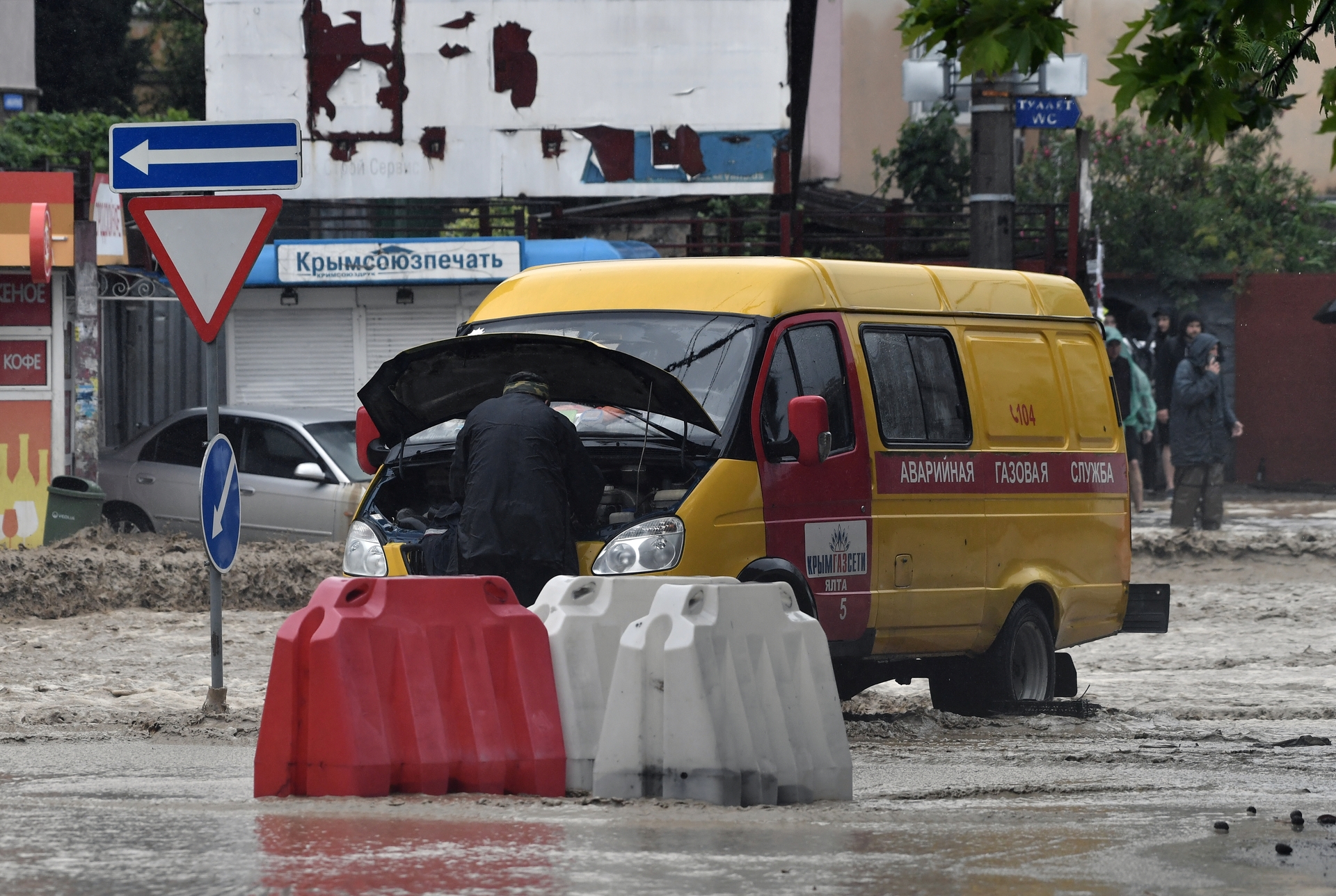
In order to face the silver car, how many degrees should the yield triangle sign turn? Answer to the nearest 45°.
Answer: approximately 180°

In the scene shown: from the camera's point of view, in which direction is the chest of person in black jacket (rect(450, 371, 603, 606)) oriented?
away from the camera

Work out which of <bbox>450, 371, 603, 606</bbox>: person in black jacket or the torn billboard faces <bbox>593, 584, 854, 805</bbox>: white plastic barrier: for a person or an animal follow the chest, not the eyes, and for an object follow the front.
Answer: the torn billboard

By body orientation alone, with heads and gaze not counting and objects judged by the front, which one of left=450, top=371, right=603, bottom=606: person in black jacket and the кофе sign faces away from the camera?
the person in black jacket

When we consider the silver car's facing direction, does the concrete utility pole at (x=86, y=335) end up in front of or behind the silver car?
behind

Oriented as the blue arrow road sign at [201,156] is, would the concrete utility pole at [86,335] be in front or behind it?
behind

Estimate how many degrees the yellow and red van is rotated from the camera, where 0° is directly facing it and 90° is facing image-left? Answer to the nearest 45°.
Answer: approximately 45°

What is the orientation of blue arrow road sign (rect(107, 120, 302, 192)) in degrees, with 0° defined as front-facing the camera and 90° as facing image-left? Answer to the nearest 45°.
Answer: approximately 0°
